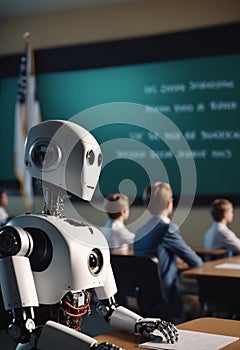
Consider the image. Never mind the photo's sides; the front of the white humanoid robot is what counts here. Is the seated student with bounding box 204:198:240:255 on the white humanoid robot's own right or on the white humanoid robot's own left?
on the white humanoid robot's own left

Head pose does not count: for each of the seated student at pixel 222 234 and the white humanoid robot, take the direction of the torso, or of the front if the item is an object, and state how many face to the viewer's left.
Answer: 0

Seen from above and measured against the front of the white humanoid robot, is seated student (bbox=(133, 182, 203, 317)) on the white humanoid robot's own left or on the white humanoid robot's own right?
on the white humanoid robot's own left

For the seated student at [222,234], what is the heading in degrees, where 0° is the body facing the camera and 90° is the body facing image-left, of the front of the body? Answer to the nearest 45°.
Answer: approximately 225°

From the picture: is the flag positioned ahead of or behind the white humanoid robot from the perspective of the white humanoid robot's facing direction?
behind

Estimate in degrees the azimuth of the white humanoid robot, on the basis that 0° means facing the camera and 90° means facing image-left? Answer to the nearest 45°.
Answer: approximately 315°

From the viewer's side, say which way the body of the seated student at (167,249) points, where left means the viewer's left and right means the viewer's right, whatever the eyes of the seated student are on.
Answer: facing away from the viewer and to the right of the viewer

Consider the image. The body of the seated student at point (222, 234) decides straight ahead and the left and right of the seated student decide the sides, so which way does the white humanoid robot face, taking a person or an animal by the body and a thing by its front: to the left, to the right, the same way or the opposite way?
to the right

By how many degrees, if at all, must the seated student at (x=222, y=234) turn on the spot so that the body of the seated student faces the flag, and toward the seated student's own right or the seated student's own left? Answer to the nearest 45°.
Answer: approximately 90° to the seated student's own left
